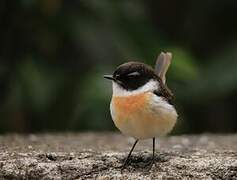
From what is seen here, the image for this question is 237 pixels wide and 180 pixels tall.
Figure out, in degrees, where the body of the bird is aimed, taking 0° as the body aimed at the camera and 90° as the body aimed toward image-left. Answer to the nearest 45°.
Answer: approximately 45°
